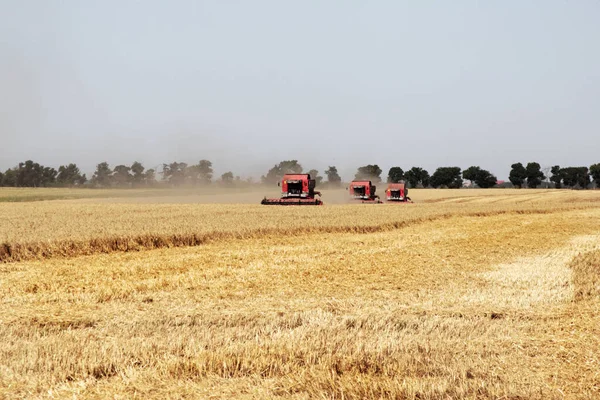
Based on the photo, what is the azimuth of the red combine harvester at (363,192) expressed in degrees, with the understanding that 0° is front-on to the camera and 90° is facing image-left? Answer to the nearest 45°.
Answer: approximately 315°

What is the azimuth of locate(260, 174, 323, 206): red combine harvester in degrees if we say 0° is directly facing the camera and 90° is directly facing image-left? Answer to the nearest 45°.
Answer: approximately 0°

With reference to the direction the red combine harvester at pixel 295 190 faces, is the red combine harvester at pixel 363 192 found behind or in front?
behind

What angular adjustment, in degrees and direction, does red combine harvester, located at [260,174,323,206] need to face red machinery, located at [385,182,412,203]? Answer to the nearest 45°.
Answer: approximately 135° to its left

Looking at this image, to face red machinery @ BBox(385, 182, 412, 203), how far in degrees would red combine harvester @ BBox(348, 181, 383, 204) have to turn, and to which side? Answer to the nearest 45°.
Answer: approximately 90° to its left

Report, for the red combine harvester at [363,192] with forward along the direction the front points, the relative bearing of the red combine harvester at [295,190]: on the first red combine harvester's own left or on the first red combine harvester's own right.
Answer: on the first red combine harvester's own right
